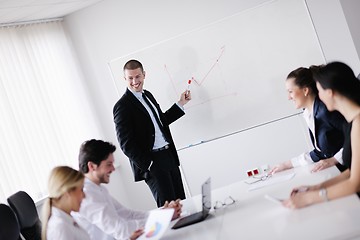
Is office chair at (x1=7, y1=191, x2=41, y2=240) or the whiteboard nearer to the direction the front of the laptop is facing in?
the office chair

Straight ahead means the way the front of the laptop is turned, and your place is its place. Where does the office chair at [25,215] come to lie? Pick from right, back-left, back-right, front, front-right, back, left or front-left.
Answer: front-right

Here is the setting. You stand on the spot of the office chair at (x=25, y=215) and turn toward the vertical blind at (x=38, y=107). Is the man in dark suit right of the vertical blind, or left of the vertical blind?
right

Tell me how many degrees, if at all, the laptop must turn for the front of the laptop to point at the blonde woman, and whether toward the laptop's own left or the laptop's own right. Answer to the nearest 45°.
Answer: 0° — it already faces them

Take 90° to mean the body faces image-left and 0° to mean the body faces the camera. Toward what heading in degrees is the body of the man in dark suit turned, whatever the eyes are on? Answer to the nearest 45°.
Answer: approximately 315°

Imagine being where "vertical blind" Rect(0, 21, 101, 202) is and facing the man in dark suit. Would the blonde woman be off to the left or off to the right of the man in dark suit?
right

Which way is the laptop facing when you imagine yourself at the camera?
facing to the left of the viewer

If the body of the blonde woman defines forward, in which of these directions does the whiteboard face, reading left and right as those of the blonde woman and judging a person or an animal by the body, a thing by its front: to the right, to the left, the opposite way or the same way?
to the right

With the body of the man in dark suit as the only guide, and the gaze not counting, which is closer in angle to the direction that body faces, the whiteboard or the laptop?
the laptop

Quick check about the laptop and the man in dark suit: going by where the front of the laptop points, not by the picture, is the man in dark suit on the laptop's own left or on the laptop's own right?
on the laptop's own right

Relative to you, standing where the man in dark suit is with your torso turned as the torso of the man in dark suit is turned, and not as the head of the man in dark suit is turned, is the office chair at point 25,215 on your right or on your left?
on your right

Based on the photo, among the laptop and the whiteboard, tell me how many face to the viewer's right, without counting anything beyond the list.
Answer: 0

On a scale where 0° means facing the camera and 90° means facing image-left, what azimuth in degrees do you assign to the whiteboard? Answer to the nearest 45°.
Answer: approximately 0°

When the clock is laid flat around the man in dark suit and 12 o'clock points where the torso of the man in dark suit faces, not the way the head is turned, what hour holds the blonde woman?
The blonde woman is roughly at 2 o'clock from the man in dark suit.

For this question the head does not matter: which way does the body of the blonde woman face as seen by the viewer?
to the viewer's right

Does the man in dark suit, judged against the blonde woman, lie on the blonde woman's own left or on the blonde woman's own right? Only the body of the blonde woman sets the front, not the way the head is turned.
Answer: on the blonde woman's own left
